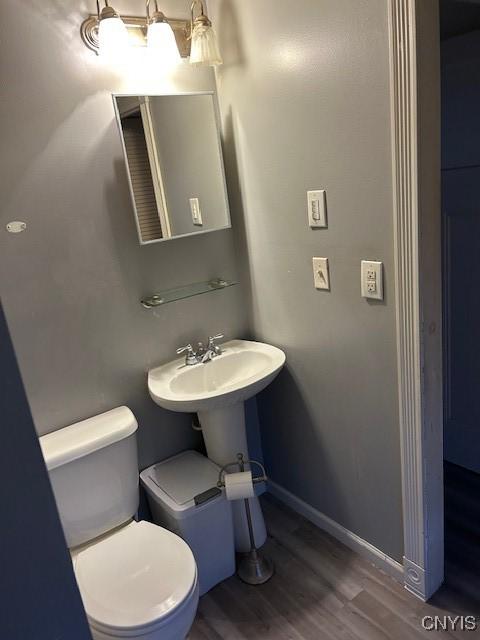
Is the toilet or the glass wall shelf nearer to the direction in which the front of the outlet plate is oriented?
the toilet

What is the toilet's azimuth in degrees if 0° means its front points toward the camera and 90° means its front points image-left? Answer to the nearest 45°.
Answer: approximately 315°

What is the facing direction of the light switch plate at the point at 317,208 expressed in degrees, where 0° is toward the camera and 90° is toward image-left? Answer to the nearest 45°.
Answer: approximately 45°

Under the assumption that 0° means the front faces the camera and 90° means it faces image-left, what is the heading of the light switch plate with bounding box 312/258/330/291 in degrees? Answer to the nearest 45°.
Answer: approximately 45°

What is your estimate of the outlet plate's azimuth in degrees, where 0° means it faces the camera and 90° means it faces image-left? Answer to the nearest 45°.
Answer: approximately 45°

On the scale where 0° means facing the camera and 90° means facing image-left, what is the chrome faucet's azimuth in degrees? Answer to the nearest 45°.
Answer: approximately 315°

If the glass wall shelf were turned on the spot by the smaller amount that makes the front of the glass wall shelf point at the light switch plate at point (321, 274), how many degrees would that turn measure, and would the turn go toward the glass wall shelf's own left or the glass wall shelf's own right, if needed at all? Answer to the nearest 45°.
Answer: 0° — it already faces it

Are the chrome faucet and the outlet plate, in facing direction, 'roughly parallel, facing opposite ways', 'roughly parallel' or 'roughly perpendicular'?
roughly perpendicular
